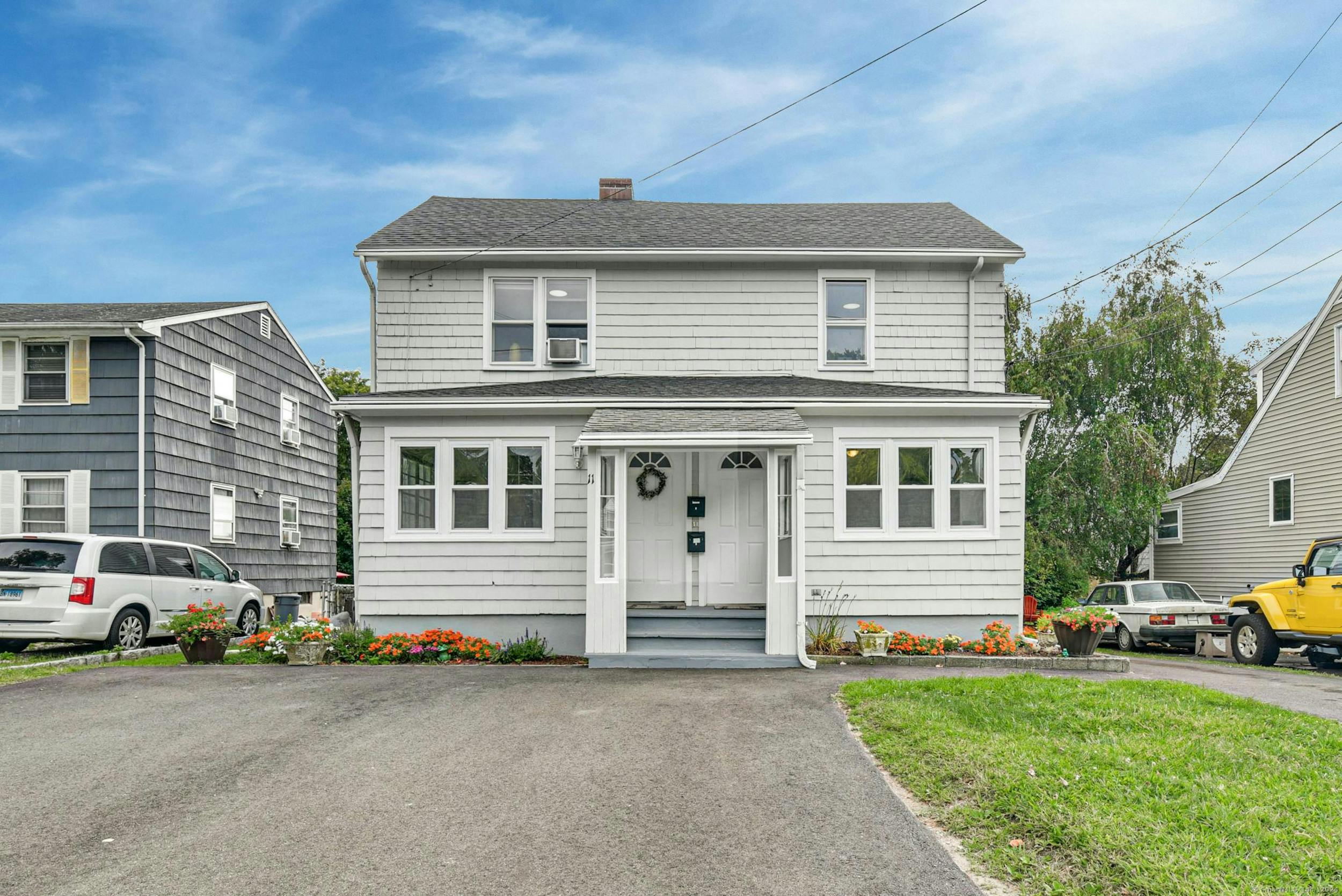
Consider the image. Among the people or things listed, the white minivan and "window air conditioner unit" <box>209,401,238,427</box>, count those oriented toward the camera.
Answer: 0

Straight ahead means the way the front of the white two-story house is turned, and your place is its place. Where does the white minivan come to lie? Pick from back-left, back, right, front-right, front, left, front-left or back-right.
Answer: right

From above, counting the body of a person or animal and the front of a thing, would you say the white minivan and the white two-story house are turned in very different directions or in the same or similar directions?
very different directions

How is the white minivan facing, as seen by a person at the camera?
facing away from the viewer and to the right of the viewer

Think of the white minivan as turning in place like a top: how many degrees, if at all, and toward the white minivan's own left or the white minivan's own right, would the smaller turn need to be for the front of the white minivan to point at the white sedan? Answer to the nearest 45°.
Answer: approximately 45° to the white minivan's own right

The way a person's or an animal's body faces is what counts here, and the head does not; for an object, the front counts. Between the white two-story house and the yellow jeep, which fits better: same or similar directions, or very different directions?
very different directions
